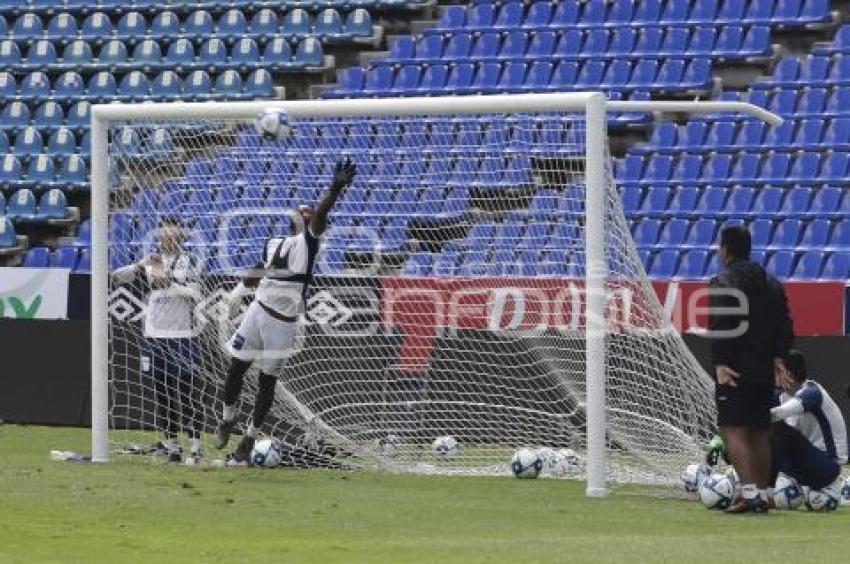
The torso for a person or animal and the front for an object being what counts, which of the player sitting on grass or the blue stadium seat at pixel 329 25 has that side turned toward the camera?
the blue stadium seat

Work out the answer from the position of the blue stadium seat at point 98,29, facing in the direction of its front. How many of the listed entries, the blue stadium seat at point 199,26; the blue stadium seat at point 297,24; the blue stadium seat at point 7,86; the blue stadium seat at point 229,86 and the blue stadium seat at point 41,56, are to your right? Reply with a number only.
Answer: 2

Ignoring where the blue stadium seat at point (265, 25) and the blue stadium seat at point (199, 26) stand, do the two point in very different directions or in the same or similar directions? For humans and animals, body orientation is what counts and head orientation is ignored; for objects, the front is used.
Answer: same or similar directions

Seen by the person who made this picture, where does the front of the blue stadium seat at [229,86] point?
facing the viewer

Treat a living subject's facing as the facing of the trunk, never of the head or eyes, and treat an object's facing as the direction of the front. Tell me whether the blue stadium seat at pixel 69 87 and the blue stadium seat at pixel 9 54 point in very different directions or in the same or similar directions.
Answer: same or similar directions

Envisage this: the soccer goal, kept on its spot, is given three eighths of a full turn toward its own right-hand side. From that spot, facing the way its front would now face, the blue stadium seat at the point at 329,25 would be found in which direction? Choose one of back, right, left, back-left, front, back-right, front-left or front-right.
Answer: front

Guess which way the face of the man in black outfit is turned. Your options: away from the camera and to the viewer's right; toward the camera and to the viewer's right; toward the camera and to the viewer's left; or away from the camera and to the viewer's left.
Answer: away from the camera and to the viewer's left

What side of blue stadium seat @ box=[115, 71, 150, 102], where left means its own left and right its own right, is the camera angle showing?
front

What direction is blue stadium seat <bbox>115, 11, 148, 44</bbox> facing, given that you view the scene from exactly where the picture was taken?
facing the viewer

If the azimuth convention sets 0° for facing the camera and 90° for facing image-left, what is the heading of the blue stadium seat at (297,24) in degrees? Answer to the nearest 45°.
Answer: approximately 0°

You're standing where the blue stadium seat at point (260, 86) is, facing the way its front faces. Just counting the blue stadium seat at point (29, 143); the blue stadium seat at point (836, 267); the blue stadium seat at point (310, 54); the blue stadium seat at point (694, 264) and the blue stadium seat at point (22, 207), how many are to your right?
2

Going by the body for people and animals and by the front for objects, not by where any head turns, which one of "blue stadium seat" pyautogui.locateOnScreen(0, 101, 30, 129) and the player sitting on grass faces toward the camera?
the blue stadium seat

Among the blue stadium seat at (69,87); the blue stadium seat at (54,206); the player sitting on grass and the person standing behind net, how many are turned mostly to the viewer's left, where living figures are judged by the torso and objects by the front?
1
